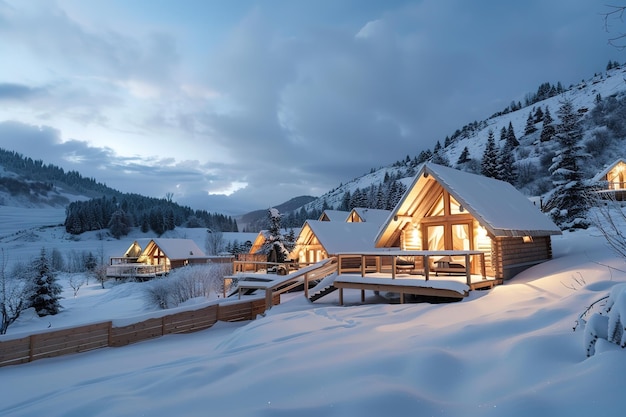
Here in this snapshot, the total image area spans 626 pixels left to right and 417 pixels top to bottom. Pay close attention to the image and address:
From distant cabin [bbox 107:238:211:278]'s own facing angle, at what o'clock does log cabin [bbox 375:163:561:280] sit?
The log cabin is roughly at 10 o'clock from the distant cabin.

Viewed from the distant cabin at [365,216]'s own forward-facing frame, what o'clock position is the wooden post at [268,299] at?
The wooden post is roughly at 11 o'clock from the distant cabin.

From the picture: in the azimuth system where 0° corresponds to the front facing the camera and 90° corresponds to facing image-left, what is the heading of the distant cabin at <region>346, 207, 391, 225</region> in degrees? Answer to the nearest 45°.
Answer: approximately 45°

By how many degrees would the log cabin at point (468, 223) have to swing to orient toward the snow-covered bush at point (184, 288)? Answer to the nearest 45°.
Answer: approximately 45° to its right

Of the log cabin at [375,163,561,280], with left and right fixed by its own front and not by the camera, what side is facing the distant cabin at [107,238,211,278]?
right

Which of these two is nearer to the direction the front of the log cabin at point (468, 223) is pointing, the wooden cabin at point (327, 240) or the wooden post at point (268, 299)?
the wooden post

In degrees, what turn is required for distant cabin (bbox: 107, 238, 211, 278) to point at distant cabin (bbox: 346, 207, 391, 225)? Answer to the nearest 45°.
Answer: approximately 90° to its left
